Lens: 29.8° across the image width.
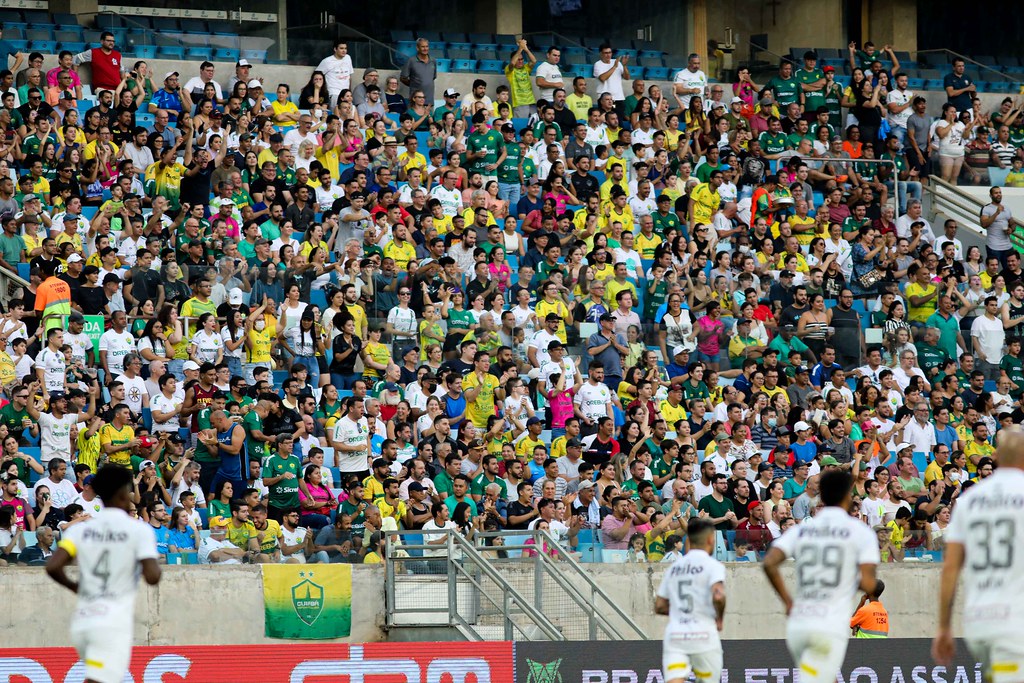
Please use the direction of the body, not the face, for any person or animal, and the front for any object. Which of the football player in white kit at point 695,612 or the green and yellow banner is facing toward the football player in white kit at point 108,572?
the green and yellow banner

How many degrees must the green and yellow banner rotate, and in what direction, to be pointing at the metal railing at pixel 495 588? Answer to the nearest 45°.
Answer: approximately 90° to its left

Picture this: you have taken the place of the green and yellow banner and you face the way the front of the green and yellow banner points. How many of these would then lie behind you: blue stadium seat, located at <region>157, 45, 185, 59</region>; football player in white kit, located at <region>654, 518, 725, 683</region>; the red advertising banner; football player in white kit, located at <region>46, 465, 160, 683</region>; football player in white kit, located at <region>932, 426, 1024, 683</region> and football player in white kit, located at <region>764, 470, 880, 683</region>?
1

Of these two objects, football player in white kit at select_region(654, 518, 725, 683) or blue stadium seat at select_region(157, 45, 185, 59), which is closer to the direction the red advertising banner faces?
the football player in white kit

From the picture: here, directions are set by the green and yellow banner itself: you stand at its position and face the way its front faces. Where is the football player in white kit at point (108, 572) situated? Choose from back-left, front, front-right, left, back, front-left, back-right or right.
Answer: front

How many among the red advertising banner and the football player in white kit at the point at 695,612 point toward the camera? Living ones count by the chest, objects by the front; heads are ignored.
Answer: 1

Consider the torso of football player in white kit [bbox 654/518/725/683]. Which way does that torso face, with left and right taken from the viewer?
facing away from the viewer and to the right of the viewer

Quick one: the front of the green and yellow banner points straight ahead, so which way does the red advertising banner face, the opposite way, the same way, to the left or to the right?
the same way

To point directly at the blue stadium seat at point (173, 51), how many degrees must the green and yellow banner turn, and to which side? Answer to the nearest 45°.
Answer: approximately 180°

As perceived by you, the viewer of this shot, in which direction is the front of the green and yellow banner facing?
facing the viewer

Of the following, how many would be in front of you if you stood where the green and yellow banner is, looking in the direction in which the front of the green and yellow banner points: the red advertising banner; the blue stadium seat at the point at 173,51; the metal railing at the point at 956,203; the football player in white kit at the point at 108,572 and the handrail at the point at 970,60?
2

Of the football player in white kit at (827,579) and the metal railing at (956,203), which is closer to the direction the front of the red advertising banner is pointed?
the football player in white kit

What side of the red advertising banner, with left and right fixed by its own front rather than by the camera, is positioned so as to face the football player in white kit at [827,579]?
front

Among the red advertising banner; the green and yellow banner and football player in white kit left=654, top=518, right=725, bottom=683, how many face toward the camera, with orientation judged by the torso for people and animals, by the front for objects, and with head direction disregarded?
2

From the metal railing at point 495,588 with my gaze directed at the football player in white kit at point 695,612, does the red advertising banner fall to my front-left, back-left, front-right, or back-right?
front-right
